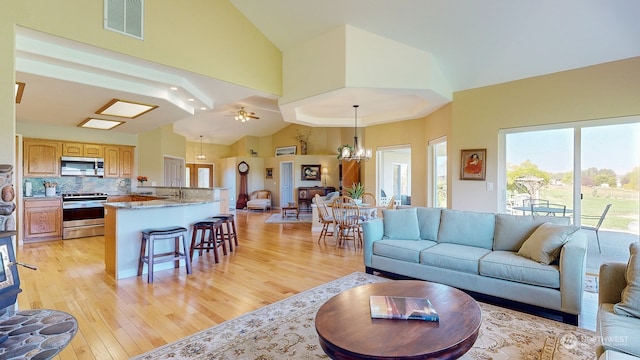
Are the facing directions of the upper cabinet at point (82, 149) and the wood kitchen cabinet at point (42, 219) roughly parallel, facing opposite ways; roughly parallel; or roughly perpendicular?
roughly parallel

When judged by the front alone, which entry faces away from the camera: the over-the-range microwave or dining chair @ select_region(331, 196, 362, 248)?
the dining chair

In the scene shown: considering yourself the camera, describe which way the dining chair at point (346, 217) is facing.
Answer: facing away from the viewer

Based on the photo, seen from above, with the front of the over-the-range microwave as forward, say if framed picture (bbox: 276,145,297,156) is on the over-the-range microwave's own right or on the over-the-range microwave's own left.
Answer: on the over-the-range microwave's own left

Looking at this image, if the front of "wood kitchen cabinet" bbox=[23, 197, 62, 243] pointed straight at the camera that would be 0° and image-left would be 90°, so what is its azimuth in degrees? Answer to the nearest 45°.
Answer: approximately 0°

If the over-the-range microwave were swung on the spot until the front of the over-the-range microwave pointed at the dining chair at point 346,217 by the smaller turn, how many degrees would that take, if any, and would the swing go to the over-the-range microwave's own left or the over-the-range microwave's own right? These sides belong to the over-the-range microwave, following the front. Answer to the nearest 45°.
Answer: approximately 45° to the over-the-range microwave's own left

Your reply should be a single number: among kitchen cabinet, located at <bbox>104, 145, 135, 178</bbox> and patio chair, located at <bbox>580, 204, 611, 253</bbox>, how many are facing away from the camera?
0

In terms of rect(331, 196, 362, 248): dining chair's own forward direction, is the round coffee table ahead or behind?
behind

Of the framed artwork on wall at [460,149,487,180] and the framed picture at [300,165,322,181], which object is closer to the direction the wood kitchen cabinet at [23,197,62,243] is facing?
the framed artwork on wall

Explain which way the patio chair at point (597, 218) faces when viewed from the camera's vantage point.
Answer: facing to the left of the viewer

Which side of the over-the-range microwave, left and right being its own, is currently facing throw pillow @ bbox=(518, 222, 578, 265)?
front

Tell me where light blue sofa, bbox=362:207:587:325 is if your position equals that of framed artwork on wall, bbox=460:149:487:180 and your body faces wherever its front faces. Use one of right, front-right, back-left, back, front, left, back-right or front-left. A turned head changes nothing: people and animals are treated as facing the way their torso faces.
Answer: front

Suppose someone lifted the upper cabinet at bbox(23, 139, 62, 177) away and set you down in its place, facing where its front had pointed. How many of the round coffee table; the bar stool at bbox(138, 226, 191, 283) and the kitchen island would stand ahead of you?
3

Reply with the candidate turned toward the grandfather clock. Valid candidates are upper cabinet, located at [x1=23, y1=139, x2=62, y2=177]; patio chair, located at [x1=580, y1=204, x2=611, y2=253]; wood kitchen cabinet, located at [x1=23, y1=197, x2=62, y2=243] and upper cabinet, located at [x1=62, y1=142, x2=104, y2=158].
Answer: the patio chair

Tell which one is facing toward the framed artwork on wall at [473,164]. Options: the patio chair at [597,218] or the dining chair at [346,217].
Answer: the patio chair at [597,218]

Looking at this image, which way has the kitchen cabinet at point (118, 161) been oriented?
toward the camera

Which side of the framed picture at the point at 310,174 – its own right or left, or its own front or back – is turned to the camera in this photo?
front

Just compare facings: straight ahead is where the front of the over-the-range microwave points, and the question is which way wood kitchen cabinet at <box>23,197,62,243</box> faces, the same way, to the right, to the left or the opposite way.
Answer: the same way

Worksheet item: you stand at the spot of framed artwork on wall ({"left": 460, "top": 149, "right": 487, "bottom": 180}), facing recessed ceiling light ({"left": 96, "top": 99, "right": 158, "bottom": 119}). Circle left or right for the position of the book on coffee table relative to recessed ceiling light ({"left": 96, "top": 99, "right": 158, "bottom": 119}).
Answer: left
